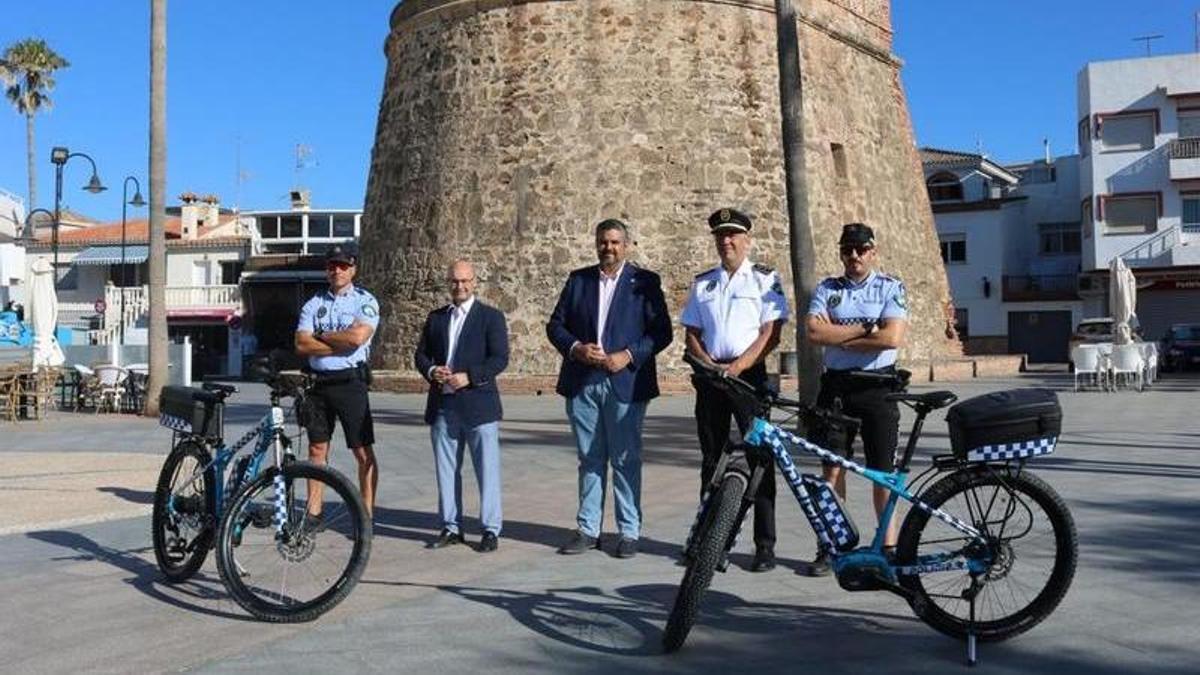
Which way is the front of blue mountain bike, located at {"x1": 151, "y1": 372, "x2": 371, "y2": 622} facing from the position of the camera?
facing the viewer and to the right of the viewer

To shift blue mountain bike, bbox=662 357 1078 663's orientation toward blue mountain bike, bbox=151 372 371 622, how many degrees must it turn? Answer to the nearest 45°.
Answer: approximately 45° to its right

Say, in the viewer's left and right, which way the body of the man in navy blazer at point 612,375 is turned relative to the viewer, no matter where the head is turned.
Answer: facing the viewer

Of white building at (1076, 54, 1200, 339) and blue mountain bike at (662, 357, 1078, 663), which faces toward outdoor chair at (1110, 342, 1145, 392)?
the white building

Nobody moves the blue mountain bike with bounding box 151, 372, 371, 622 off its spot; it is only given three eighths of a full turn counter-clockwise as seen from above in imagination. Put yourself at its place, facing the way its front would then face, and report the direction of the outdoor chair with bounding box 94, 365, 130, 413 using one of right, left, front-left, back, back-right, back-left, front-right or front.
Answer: front

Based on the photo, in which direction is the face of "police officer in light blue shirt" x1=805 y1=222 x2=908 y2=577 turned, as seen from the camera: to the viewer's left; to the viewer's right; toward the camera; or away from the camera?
toward the camera

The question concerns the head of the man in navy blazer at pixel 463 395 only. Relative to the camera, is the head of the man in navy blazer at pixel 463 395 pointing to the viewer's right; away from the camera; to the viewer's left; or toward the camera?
toward the camera

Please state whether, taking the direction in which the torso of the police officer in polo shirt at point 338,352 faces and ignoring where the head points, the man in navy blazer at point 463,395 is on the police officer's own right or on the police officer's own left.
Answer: on the police officer's own left

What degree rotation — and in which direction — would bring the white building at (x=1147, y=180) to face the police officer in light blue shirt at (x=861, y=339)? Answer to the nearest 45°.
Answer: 0° — it already faces them

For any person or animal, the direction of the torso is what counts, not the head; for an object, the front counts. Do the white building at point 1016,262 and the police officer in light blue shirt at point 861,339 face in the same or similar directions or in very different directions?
same or similar directions

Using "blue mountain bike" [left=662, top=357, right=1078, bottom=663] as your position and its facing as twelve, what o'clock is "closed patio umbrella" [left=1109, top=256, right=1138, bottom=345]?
The closed patio umbrella is roughly at 5 o'clock from the blue mountain bike.

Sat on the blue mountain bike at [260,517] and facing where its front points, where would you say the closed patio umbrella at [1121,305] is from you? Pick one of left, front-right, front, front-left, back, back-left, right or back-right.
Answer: left

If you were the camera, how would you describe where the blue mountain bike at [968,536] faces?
facing the viewer and to the left of the viewer

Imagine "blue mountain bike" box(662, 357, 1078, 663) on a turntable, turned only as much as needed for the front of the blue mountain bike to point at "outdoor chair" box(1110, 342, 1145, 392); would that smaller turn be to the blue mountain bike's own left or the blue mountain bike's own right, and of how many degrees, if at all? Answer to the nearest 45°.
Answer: approximately 135° to the blue mountain bike's own right

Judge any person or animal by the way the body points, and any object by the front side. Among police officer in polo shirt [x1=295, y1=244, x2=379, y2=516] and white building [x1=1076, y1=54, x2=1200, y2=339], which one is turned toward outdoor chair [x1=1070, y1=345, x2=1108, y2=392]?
the white building

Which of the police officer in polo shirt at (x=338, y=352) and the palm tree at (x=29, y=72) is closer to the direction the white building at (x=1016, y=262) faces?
the police officer in polo shirt

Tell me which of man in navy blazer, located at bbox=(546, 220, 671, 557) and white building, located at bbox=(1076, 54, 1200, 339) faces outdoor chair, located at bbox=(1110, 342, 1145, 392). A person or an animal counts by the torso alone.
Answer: the white building

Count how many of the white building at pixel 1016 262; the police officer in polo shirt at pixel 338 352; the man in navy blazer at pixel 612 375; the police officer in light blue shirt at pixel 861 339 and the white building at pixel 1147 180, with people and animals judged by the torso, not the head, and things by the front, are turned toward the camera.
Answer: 5

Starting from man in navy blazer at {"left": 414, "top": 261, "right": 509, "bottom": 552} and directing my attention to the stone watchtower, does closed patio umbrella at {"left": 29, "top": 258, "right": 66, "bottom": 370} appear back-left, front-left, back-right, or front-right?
front-left
